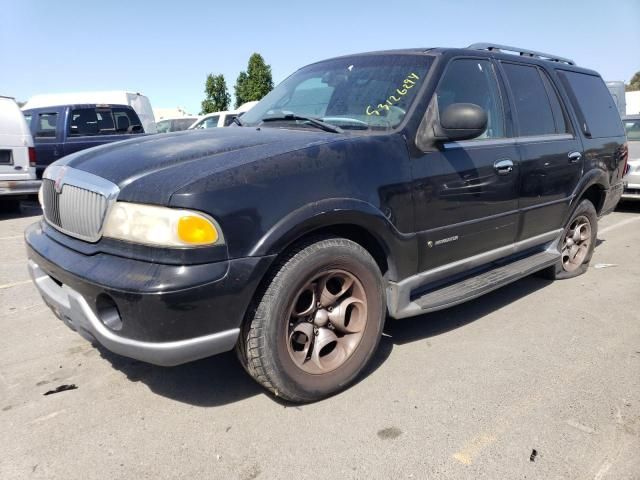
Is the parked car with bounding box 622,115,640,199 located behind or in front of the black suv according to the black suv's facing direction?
behind

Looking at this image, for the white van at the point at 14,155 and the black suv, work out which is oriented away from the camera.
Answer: the white van

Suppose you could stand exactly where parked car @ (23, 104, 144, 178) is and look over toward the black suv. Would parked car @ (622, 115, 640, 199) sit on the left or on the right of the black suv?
left

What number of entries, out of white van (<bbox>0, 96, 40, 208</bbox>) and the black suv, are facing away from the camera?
1

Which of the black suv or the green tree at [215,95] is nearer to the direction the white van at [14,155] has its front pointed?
the green tree

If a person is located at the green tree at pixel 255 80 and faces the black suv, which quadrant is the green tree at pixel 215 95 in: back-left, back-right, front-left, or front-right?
back-right

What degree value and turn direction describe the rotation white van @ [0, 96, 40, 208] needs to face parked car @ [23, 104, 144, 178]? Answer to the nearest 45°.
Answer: approximately 45° to its right

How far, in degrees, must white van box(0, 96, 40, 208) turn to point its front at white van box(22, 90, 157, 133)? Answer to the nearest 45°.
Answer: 0° — it already faces it

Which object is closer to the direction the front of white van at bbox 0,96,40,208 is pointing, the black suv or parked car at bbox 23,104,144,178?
the parked car

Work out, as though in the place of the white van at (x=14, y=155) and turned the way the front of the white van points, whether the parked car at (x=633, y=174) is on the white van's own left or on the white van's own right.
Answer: on the white van's own right

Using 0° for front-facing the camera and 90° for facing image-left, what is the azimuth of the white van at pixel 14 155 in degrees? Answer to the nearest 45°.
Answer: approximately 180°

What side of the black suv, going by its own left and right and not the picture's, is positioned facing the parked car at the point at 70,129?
right
